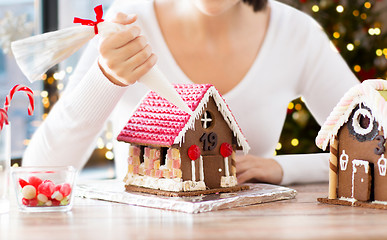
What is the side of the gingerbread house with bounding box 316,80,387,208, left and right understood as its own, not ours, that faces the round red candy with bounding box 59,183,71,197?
right

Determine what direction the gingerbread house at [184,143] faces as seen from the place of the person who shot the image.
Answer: facing the viewer and to the right of the viewer

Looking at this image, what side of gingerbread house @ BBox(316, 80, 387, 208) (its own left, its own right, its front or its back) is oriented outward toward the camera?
front

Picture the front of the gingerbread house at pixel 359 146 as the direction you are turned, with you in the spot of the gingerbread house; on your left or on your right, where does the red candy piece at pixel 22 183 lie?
on your right

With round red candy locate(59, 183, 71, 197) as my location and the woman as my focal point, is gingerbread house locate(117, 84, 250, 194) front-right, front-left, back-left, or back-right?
front-right

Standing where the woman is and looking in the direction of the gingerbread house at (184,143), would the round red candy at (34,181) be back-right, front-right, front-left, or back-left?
front-right

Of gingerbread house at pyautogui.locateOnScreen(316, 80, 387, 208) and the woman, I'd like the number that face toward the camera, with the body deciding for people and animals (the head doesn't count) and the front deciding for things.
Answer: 2

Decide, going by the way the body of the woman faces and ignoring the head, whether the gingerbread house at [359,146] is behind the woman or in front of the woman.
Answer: in front

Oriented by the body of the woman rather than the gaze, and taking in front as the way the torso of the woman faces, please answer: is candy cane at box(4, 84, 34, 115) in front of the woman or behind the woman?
in front

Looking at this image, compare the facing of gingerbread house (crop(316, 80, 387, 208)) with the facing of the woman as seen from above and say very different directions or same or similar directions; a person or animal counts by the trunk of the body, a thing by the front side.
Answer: same or similar directions

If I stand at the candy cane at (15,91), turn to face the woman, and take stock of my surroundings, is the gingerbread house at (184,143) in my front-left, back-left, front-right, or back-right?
front-right

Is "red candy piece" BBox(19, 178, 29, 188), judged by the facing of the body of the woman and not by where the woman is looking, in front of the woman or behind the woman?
in front

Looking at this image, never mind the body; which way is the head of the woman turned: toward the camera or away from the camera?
toward the camera

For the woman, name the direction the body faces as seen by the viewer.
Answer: toward the camera
